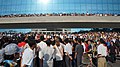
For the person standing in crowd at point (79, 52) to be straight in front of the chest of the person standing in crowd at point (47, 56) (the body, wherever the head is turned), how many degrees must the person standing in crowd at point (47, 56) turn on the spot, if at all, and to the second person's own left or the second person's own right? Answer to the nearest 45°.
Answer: approximately 45° to the second person's own right

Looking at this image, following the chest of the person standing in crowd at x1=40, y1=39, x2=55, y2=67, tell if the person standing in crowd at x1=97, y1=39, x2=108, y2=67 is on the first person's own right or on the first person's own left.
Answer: on the first person's own right

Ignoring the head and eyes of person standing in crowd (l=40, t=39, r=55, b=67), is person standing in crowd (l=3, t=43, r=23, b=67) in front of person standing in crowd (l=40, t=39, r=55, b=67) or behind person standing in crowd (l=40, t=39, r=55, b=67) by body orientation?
behind

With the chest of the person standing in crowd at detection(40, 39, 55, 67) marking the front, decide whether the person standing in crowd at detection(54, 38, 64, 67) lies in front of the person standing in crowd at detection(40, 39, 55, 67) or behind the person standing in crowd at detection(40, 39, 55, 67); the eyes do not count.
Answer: in front

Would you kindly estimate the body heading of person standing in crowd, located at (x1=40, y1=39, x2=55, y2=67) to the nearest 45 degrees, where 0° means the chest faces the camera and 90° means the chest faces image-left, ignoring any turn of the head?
approximately 180°

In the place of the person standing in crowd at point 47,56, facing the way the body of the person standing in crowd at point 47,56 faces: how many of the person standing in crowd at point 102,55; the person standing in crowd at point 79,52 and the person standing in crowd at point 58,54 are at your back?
0
